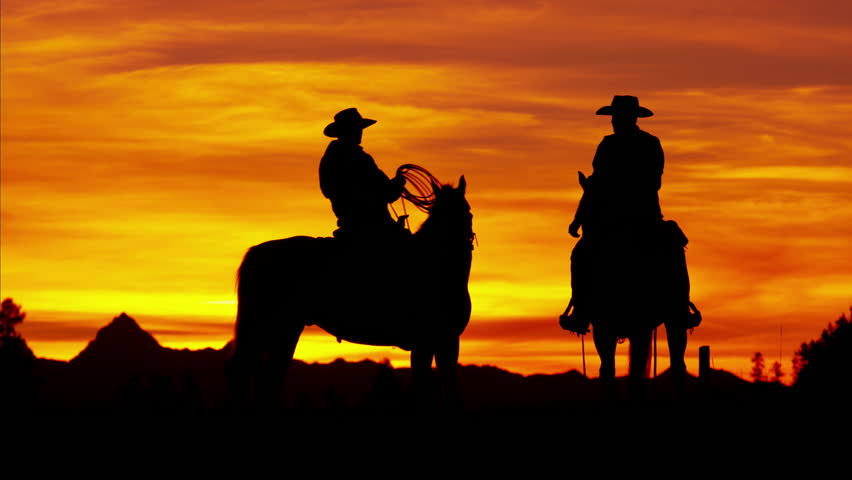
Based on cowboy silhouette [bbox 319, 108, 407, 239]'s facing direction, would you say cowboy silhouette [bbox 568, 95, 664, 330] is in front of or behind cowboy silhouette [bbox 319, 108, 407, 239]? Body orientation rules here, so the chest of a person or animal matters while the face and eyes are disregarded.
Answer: in front

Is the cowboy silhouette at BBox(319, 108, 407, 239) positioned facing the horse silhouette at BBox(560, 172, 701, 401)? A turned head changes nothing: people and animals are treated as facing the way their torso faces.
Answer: yes

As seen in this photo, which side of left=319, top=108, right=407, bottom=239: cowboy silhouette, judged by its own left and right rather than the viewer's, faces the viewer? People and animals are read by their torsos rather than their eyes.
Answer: right

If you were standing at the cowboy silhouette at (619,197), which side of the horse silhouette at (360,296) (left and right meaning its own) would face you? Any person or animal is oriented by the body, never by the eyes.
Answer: front

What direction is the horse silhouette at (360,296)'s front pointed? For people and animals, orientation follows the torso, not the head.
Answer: to the viewer's right

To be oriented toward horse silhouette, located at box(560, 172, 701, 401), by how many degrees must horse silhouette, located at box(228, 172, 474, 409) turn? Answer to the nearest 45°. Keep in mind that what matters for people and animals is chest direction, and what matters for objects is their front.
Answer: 0° — it already faces it
